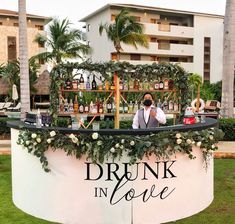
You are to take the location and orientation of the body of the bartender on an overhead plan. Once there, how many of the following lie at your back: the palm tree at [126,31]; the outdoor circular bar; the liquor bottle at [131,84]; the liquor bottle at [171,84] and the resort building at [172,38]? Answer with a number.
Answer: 4

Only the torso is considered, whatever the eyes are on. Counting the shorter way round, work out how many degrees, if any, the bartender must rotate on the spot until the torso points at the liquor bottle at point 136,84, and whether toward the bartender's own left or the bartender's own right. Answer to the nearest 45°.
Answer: approximately 180°

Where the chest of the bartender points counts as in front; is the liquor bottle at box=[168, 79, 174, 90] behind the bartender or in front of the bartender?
behind

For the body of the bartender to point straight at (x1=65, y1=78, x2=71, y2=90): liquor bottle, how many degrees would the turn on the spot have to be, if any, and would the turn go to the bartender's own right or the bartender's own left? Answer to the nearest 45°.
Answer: approximately 135° to the bartender's own right

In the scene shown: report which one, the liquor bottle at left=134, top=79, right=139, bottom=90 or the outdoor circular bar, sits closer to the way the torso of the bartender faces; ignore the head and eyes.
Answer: the outdoor circular bar

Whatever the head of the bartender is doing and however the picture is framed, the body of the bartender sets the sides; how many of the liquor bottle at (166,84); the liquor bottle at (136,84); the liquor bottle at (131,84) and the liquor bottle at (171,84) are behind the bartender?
4

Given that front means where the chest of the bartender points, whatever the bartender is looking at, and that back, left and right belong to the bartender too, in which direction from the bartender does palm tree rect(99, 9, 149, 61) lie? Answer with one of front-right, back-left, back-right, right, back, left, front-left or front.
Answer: back

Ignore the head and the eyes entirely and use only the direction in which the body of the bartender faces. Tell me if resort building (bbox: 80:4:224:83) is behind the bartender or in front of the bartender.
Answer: behind

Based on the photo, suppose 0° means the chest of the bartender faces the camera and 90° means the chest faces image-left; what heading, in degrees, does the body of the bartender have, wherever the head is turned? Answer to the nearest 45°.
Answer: approximately 0°

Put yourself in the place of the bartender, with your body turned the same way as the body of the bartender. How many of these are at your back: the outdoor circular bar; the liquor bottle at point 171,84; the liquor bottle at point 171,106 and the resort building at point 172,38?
3

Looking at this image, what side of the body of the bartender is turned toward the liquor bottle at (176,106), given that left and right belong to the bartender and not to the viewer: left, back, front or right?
back

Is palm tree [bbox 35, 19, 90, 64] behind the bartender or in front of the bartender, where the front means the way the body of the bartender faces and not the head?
behind

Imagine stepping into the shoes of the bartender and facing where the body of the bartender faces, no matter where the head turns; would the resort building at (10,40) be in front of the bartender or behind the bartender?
behind
